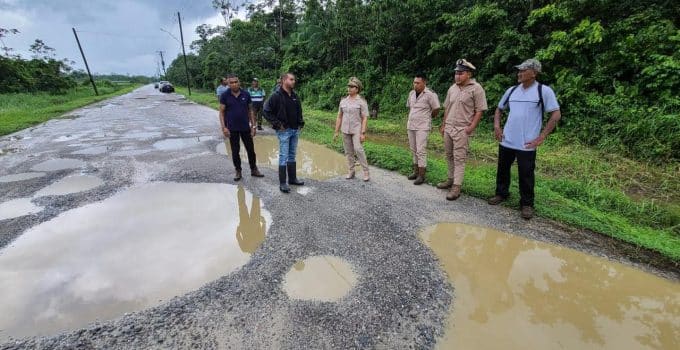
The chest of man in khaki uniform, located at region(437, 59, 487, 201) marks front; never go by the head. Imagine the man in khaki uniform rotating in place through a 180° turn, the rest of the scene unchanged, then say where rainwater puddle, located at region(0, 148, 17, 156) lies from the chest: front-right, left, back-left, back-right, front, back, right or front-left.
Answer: back-left

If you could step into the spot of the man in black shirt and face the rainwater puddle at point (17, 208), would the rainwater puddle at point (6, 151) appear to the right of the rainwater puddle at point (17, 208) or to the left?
right

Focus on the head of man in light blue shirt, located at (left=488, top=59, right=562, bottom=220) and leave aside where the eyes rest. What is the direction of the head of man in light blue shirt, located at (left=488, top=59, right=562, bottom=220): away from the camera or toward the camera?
toward the camera

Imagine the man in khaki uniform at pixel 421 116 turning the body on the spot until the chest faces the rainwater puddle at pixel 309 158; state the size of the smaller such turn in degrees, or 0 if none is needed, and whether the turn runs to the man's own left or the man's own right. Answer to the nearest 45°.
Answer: approximately 90° to the man's own right

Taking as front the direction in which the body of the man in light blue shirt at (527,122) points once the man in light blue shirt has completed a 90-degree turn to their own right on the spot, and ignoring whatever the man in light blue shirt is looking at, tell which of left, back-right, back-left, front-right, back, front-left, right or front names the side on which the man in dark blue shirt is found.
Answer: front-left

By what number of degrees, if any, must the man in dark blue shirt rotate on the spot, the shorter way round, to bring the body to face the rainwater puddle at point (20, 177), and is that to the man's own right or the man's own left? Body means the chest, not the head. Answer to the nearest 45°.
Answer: approximately 90° to the man's own right

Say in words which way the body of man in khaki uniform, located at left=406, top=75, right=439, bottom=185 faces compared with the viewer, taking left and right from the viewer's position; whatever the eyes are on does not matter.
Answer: facing the viewer and to the left of the viewer

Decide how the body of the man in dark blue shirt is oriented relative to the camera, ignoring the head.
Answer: toward the camera

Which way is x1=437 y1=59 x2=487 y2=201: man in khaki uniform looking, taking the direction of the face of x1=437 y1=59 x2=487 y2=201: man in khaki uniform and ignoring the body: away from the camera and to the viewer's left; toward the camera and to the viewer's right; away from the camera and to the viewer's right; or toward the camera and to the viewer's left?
toward the camera and to the viewer's left

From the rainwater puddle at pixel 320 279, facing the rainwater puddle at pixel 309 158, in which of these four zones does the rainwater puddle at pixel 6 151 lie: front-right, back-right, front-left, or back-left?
front-left

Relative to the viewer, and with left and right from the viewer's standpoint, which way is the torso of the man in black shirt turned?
facing the viewer and to the right of the viewer

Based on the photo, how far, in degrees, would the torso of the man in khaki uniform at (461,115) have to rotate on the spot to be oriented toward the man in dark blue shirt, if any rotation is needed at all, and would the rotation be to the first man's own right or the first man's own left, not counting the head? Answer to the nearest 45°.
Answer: approximately 45° to the first man's own right

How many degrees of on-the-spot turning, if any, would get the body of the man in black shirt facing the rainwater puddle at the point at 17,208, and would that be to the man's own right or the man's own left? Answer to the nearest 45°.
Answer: approximately 135° to the man's own right
